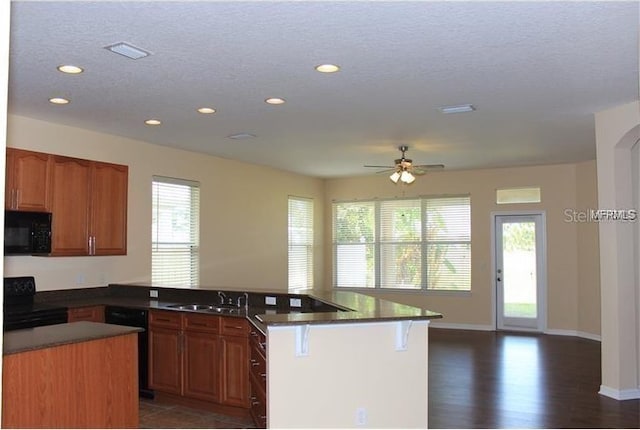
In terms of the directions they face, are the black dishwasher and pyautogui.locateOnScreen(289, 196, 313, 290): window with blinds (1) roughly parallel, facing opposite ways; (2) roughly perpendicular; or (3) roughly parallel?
roughly perpendicular

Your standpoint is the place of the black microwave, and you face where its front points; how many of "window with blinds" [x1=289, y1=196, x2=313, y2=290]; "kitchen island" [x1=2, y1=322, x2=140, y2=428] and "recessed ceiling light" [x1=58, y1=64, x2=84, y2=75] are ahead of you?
2

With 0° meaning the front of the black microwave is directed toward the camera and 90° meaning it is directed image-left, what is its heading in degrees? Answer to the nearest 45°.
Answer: approximately 0°

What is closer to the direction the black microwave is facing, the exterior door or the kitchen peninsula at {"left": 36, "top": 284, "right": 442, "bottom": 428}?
the kitchen peninsula

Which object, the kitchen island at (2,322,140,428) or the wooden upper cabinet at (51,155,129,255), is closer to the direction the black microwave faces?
the kitchen island

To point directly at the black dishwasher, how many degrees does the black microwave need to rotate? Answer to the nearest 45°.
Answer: approximately 90° to its left

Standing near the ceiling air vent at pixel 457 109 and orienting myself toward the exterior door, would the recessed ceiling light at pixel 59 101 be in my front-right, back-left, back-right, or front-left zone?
back-left

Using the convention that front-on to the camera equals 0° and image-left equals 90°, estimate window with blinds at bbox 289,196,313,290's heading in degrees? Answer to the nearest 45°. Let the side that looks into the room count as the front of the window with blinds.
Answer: approximately 315°

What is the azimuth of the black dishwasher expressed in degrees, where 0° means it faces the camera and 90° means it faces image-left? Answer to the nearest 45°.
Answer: approximately 45°
